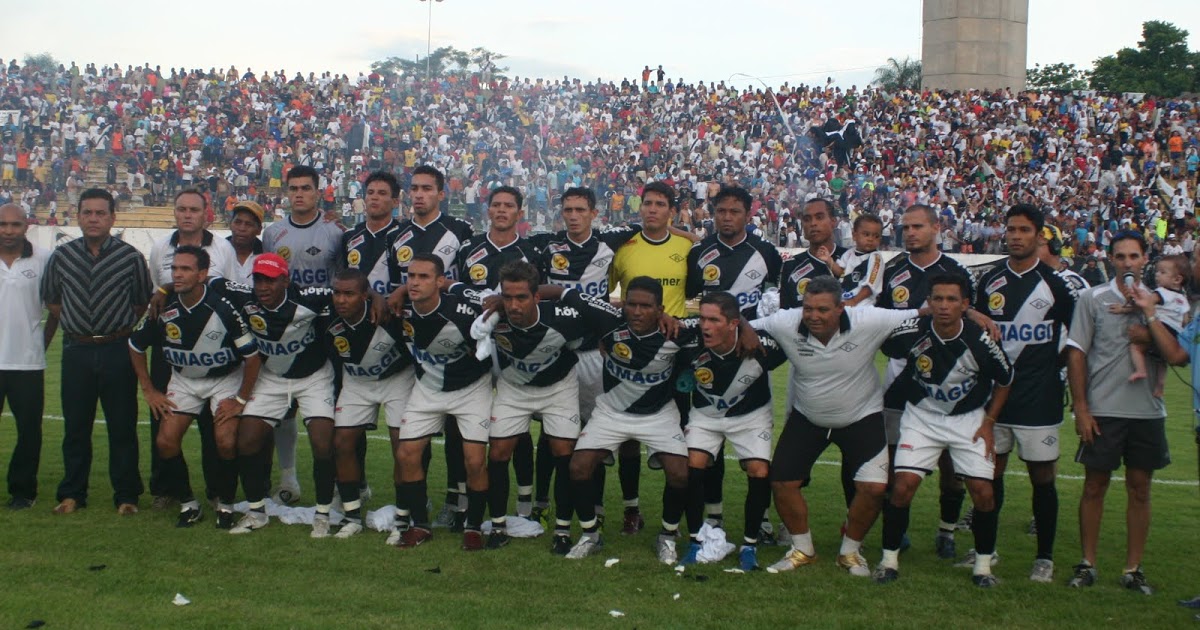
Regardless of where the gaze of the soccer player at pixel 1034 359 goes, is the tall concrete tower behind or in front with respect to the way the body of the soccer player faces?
behind

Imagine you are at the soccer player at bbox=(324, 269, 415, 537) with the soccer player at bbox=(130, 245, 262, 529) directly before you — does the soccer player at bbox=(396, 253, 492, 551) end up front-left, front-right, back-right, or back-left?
back-left

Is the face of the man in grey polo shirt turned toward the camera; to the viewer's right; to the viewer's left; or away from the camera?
toward the camera

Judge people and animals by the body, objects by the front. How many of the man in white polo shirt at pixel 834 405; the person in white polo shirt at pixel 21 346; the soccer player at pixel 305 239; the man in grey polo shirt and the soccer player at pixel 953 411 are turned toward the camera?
5

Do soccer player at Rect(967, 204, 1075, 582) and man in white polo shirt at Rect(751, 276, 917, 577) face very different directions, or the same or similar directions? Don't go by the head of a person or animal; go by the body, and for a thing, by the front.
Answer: same or similar directions

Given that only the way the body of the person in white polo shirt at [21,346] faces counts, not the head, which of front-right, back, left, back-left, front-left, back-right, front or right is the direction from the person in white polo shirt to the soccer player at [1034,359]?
front-left

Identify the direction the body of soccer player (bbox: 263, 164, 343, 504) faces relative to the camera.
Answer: toward the camera

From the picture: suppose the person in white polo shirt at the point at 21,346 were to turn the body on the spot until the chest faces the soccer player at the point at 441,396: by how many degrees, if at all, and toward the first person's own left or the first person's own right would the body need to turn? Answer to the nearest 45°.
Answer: approximately 45° to the first person's own left

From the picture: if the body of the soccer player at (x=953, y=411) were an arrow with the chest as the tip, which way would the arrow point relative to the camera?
toward the camera

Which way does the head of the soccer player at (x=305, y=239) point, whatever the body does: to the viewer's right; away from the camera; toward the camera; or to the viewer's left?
toward the camera

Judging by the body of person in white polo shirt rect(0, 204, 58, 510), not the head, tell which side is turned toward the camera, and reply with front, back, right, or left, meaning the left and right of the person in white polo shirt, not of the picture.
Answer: front

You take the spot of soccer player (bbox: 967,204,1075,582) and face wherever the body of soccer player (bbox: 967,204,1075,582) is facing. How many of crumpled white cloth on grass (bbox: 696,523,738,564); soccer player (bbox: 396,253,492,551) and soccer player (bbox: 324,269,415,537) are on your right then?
3

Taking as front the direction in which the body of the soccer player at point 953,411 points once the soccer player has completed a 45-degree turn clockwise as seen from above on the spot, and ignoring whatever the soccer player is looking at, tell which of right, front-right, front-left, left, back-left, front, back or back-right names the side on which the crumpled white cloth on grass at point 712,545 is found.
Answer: front-right

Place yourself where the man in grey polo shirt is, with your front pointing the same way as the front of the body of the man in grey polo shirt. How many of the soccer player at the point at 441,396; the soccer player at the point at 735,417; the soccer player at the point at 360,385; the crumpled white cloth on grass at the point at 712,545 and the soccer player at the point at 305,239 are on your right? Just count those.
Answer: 5

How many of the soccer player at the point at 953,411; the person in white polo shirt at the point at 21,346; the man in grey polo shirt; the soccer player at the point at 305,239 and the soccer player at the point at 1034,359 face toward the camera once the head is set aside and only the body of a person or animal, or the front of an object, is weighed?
5
